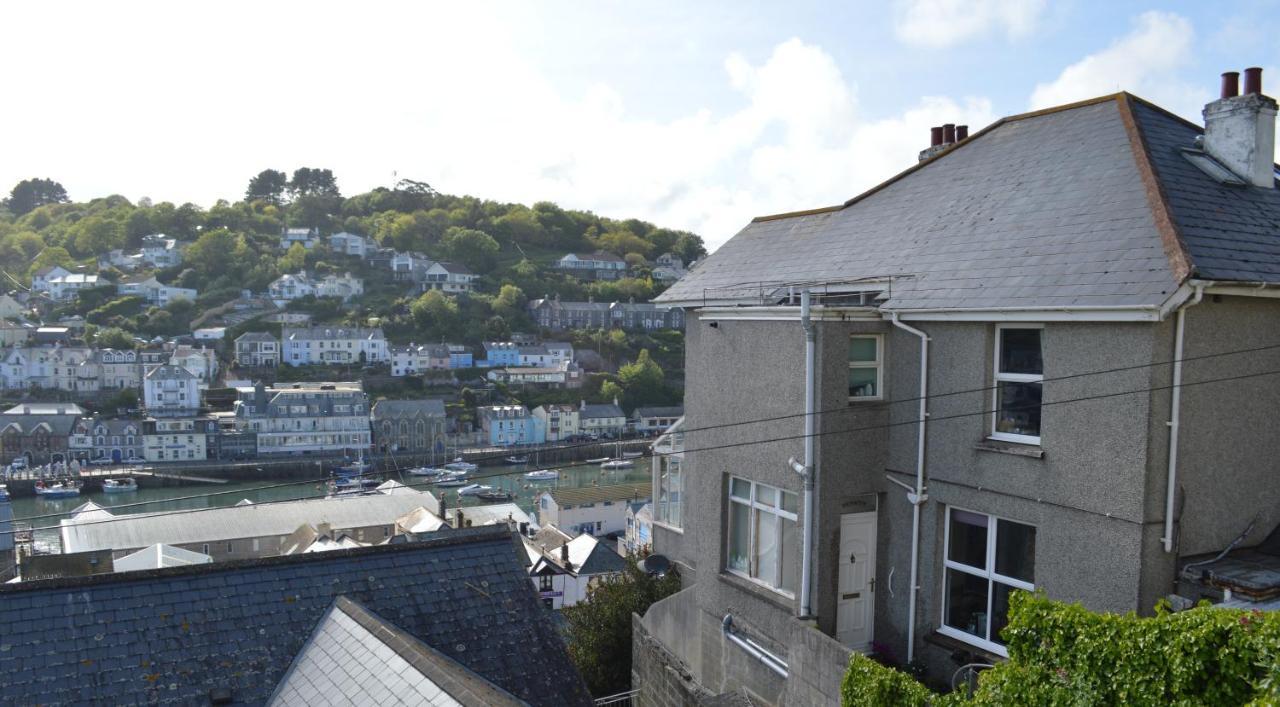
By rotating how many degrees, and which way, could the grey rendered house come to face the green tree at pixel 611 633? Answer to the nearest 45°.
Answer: approximately 90° to its right

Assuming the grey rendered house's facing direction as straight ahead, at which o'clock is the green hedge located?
The green hedge is roughly at 10 o'clock from the grey rendered house.

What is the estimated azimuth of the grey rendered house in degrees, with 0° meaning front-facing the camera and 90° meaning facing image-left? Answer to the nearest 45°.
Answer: approximately 45°
